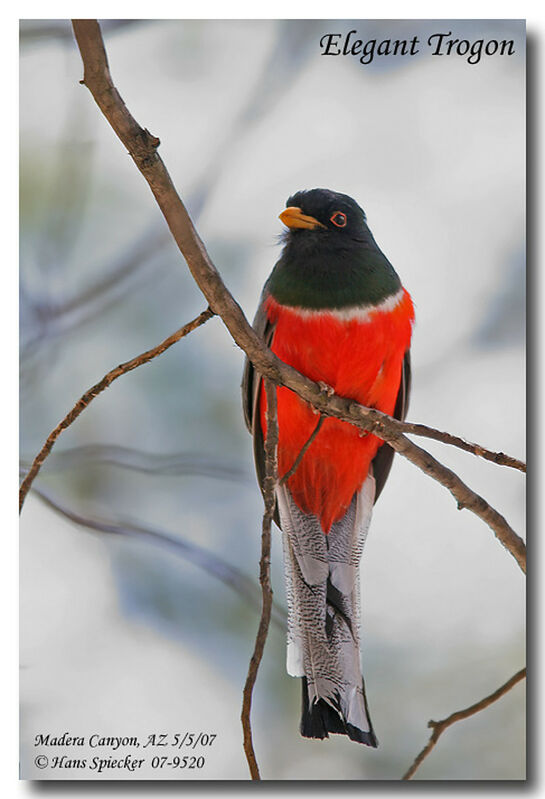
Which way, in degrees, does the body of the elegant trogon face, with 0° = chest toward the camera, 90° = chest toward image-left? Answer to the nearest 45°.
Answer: approximately 0°
